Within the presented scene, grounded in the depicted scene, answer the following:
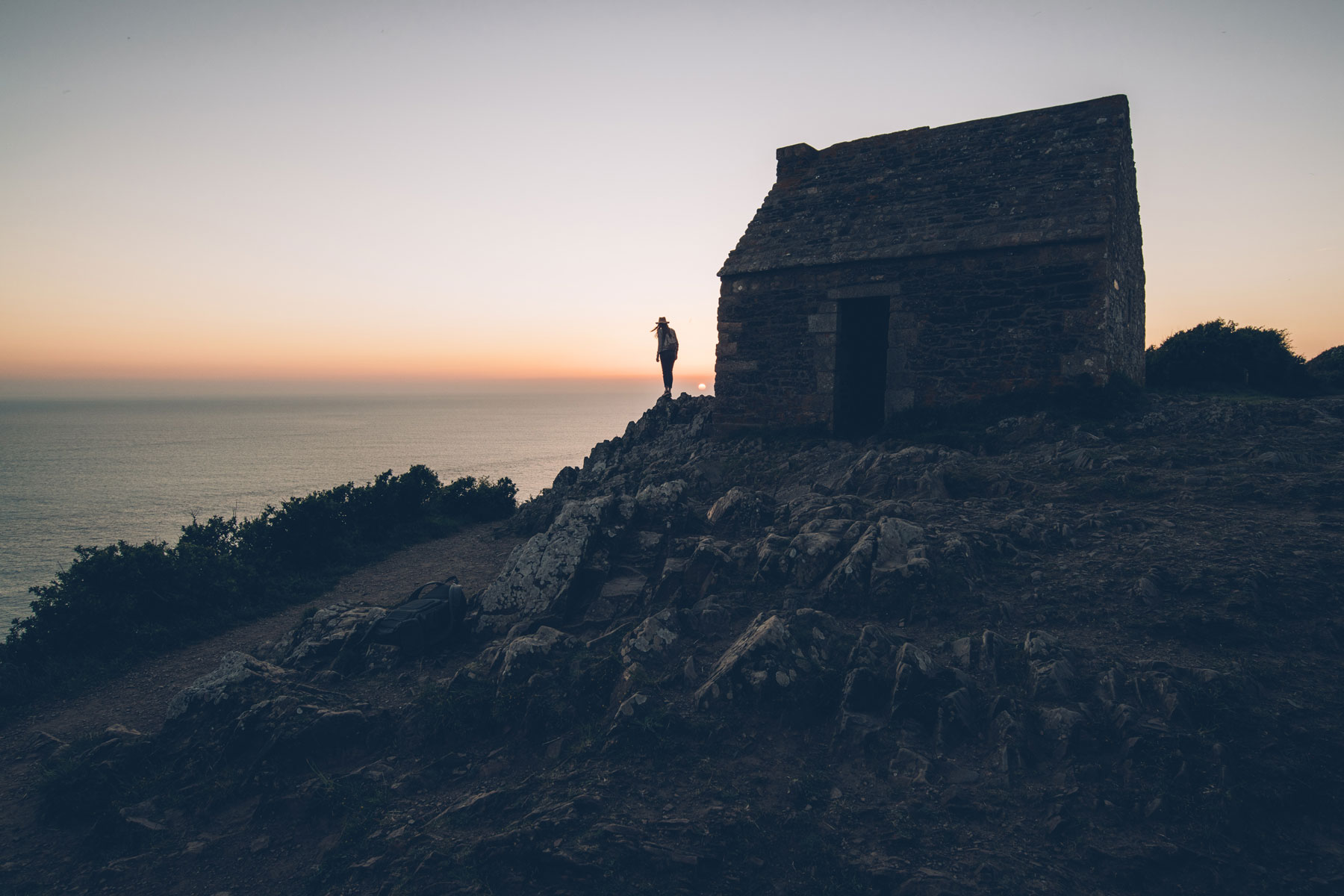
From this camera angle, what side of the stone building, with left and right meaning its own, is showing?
front

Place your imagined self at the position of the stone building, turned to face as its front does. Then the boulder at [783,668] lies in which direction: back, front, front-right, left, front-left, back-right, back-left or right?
front

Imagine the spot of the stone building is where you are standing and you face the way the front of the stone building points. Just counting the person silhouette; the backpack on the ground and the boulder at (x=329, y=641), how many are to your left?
0

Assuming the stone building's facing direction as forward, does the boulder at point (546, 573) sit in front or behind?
in front

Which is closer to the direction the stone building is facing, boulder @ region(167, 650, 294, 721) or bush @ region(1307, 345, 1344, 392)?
the boulder

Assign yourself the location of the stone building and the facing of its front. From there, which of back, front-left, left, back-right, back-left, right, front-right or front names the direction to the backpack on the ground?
front-right

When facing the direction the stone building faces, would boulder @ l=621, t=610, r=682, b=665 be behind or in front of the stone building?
in front

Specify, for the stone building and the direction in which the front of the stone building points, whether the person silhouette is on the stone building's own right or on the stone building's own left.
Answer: on the stone building's own right

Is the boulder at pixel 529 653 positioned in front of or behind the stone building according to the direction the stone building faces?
in front

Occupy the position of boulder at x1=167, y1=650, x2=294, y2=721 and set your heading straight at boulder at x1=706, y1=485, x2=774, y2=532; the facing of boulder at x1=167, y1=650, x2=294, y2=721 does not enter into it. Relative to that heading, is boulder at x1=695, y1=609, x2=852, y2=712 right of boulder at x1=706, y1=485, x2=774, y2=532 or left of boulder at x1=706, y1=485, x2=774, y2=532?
right

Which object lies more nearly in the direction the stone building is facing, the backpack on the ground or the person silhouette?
the backpack on the ground

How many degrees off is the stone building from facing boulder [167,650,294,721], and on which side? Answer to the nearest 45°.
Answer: approximately 45° to its right

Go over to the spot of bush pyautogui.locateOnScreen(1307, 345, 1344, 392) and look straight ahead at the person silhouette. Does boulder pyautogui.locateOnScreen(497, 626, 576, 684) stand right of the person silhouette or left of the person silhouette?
left
